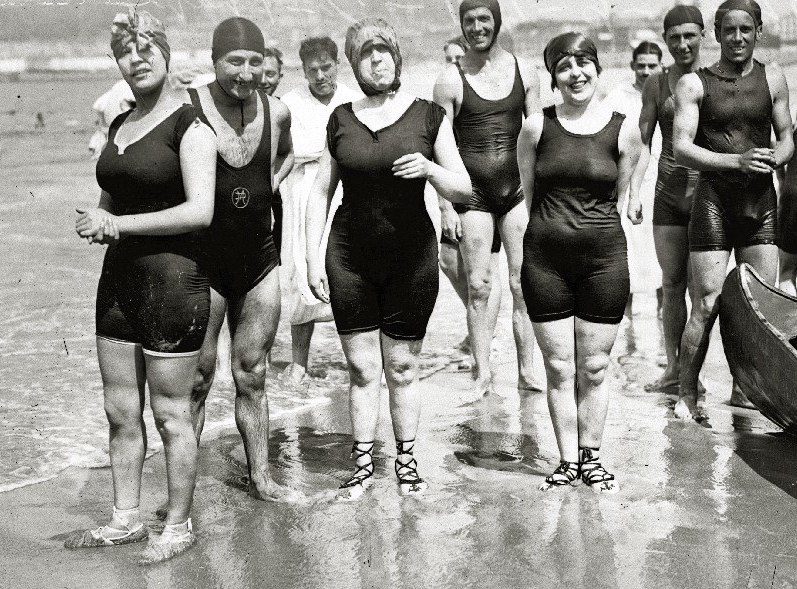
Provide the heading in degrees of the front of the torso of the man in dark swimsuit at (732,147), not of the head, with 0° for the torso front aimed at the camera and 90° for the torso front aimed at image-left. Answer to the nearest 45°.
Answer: approximately 0°

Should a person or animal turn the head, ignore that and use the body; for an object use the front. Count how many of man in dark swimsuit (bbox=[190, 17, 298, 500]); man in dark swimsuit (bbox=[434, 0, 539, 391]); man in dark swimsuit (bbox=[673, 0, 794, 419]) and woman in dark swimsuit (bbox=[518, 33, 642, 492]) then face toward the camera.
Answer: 4

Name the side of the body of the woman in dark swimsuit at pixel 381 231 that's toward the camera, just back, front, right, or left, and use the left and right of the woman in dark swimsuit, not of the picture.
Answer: front

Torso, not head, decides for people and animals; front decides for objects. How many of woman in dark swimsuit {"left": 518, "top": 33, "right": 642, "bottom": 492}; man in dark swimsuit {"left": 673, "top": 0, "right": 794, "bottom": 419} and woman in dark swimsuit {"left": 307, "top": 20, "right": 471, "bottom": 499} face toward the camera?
3

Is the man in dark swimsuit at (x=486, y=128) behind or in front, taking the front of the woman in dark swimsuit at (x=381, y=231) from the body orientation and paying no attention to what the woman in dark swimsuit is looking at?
behind

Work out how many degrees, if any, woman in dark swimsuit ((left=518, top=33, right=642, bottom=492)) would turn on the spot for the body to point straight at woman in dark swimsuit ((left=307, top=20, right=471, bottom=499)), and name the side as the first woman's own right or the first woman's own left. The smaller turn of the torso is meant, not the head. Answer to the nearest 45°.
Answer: approximately 90° to the first woman's own right

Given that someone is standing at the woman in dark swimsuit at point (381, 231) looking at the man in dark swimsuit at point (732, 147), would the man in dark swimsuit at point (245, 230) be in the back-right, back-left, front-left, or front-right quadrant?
back-left

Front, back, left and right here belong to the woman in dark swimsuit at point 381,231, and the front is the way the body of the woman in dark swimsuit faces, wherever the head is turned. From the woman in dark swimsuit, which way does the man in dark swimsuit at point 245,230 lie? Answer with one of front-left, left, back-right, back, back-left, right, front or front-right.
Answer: right

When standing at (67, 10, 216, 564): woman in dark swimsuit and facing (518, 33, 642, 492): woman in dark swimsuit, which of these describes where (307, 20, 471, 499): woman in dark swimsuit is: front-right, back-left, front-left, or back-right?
front-left

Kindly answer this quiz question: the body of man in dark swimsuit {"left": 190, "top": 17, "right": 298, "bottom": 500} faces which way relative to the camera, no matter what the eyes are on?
toward the camera

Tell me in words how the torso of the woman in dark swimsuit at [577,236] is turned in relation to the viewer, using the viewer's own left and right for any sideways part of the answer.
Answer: facing the viewer

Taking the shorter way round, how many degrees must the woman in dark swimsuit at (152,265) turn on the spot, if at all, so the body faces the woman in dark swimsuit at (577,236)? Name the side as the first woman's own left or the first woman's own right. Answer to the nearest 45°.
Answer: approximately 135° to the first woman's own left

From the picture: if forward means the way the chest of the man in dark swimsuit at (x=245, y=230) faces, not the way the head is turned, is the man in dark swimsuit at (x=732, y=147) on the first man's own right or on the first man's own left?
on the first man's own left
